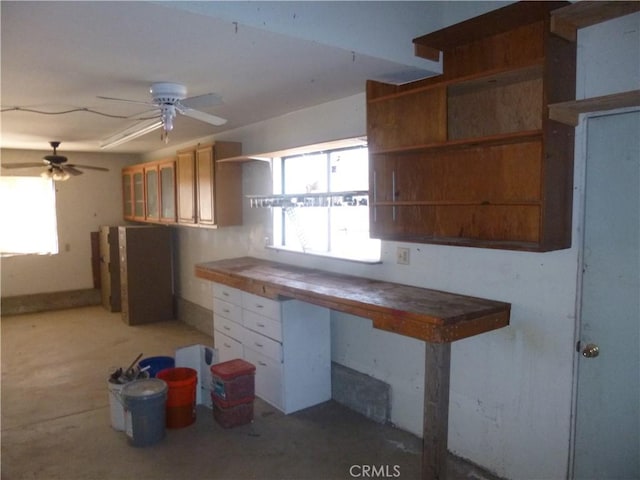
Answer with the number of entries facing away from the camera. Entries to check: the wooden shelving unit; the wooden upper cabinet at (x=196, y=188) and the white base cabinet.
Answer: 0

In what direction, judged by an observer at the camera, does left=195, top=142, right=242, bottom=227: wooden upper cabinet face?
facing the viewer and to the left of the viewer

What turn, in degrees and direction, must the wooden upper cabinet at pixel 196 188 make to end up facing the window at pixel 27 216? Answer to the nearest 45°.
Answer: approximately 90° to its right

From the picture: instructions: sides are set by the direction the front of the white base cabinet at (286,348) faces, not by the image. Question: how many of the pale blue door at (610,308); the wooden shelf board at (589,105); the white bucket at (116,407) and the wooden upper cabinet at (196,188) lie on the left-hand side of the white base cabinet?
2

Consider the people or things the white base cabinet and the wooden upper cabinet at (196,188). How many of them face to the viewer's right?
0

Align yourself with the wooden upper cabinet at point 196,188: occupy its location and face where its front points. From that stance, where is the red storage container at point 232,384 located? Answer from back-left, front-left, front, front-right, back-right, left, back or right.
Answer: front-left

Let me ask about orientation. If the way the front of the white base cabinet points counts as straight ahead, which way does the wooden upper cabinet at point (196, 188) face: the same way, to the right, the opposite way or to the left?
the same way

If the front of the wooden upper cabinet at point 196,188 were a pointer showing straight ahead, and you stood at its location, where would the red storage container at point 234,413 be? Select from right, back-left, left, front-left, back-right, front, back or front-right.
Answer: front-left

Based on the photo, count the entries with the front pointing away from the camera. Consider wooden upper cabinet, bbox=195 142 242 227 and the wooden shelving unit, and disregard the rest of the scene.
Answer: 0

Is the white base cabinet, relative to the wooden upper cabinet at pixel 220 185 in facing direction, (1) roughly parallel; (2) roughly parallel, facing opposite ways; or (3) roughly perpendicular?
roughly parallel

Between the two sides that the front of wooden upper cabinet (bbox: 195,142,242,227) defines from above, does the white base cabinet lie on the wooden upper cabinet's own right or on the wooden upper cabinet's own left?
on the wooden upper cabinet's own left

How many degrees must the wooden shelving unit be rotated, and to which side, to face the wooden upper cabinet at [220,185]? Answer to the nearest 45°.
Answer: approximately 90° to its right

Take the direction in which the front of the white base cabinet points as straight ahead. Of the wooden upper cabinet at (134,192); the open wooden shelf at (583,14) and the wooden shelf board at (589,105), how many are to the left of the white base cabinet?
2
